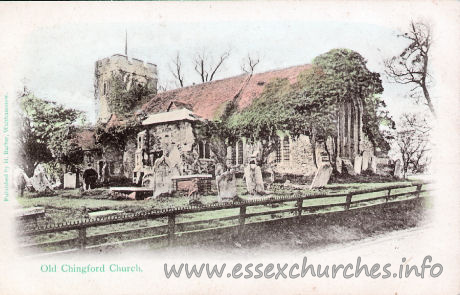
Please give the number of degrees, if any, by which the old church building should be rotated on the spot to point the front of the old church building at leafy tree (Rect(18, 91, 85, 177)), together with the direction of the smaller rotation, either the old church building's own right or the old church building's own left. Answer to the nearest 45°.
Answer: approximately 45° to the old church building's own right

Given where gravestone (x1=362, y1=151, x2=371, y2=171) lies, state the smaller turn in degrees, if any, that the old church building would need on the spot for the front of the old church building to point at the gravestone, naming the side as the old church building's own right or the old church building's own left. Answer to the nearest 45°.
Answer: approximately 135° to the old church building's own left

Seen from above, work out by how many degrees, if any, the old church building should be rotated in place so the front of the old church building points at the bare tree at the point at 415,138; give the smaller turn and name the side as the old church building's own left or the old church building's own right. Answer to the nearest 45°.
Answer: approximately 135° to the old church building's own left
